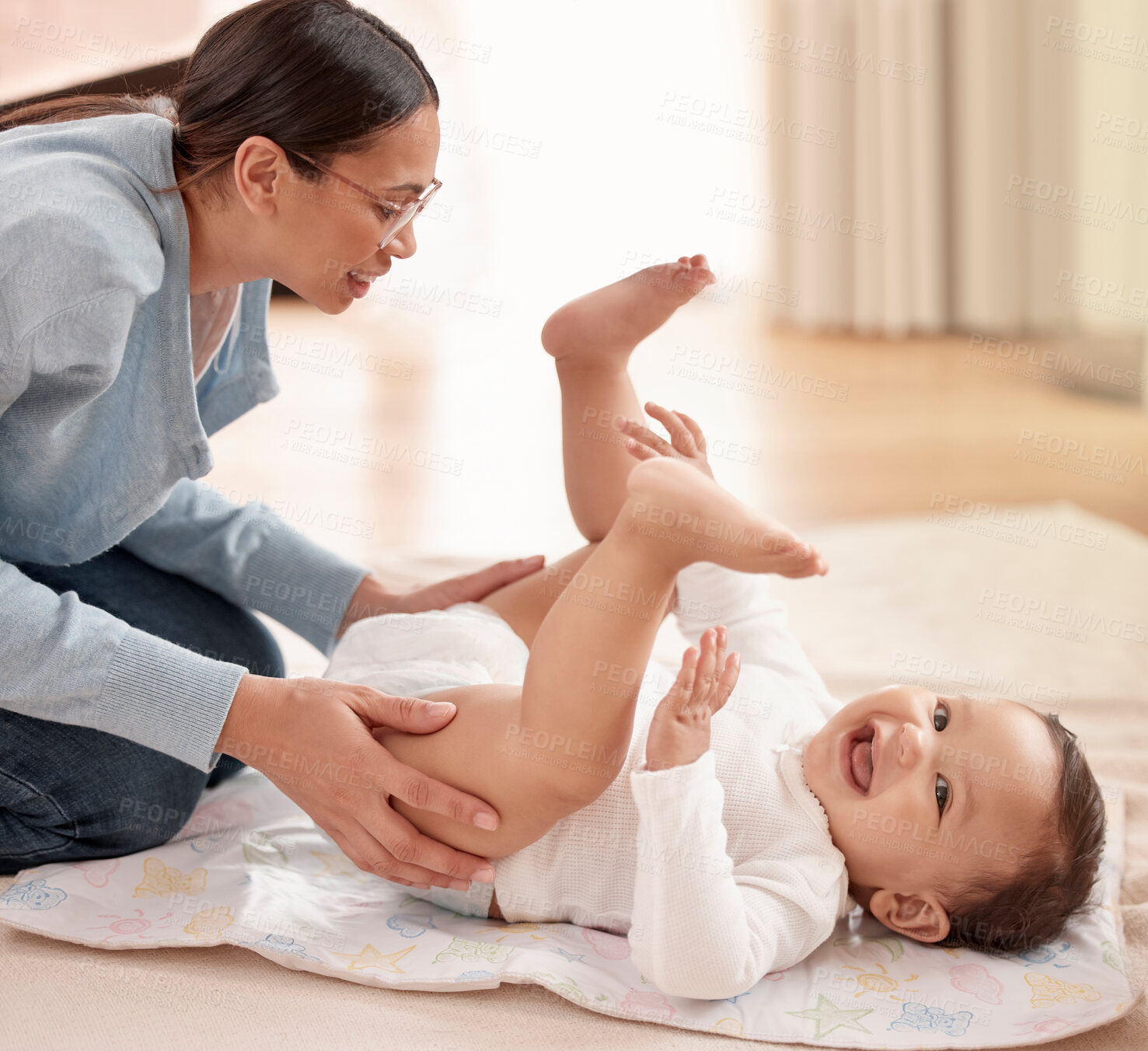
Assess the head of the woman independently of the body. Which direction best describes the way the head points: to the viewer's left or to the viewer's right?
to the viewer's right

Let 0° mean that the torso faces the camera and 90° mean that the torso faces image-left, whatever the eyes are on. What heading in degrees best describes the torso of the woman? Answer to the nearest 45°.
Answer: approximately 270°

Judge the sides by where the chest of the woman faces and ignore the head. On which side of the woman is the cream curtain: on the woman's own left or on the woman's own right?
on the woman's own left
